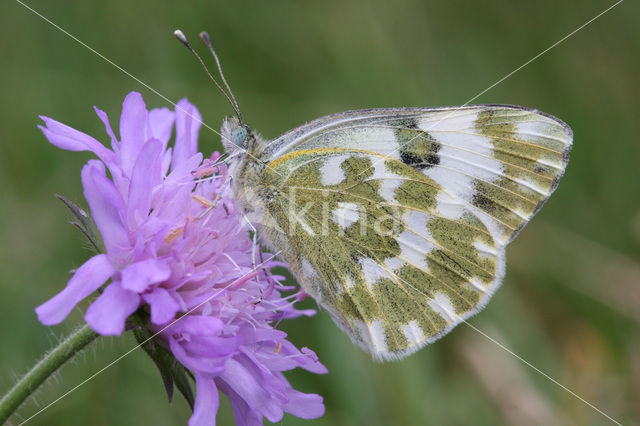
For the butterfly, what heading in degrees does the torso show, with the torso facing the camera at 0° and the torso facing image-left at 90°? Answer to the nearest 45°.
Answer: approximately 90°
